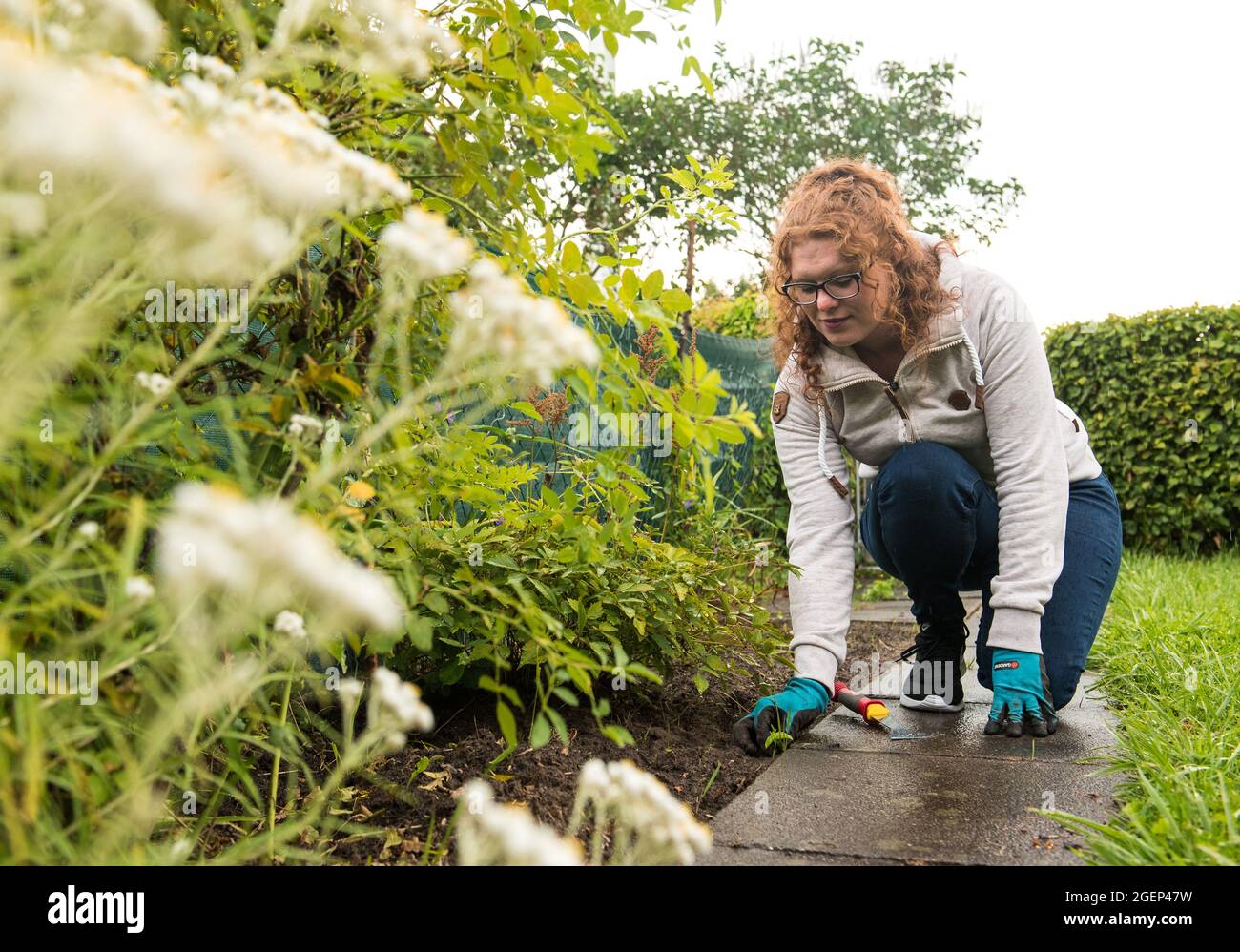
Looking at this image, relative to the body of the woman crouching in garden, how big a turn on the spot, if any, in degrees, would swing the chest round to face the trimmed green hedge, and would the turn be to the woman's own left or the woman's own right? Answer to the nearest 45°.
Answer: approximately 135° to the woman's own right

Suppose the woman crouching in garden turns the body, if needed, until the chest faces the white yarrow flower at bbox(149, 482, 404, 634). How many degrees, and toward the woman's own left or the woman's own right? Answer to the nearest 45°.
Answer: approximately 45° to the woman's own left

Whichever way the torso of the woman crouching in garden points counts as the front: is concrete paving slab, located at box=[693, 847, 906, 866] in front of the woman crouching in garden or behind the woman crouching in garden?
in front

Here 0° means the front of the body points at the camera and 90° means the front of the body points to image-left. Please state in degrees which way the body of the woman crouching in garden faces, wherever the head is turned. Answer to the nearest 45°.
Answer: approximately 45°

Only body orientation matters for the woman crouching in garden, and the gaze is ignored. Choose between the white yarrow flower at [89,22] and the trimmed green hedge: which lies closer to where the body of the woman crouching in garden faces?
the white yarrow flower
